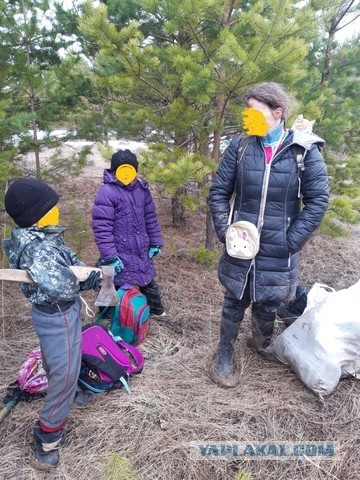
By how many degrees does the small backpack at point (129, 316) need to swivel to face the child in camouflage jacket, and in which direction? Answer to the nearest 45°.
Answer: approximately 90° to its right

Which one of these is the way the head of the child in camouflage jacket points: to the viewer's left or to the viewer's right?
to the viewer's right

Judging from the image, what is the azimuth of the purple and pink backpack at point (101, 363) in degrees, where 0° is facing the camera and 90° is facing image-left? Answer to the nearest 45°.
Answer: approximately 0°

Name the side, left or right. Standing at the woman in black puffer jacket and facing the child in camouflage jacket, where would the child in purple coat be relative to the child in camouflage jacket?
right

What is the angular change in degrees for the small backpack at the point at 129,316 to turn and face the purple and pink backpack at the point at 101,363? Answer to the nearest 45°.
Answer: approximately 45° to its right
